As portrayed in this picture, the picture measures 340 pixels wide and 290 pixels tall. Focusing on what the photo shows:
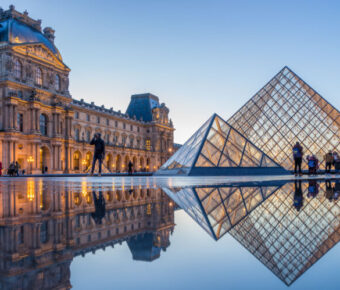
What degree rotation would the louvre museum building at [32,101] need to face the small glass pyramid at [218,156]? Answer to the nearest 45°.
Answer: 0° — it already faces it

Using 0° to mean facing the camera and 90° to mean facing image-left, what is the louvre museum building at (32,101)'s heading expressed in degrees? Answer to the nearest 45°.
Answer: approximately 315°

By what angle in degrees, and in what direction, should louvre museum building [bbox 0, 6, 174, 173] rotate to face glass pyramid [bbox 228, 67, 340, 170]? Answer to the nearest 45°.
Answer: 0° — it already faces it
